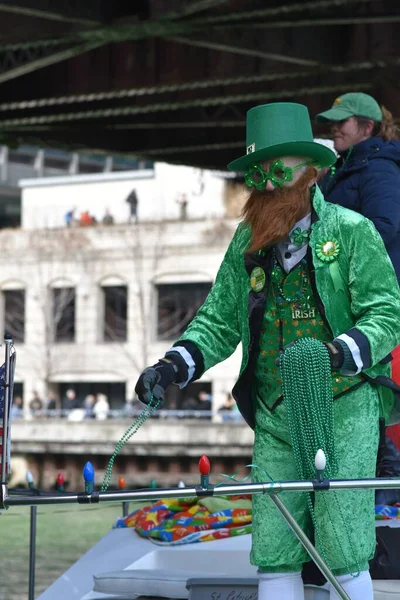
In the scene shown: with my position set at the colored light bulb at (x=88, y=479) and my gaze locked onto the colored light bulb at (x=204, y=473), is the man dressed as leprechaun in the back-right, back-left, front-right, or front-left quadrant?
front-left

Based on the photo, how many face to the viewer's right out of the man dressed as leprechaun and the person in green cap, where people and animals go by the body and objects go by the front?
0

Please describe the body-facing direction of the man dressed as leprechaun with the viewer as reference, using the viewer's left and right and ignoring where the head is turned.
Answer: facing the viewer and to the left of the viewer

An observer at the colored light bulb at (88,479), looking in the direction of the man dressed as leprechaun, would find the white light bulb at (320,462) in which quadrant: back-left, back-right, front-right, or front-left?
front-right

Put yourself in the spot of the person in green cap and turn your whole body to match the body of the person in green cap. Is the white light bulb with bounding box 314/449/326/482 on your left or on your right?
on your left

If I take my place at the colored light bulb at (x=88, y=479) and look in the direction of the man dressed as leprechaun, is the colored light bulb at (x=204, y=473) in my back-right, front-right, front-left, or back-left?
front-right

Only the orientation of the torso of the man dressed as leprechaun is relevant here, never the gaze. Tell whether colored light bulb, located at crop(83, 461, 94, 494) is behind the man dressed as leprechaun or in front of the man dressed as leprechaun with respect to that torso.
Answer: in front
